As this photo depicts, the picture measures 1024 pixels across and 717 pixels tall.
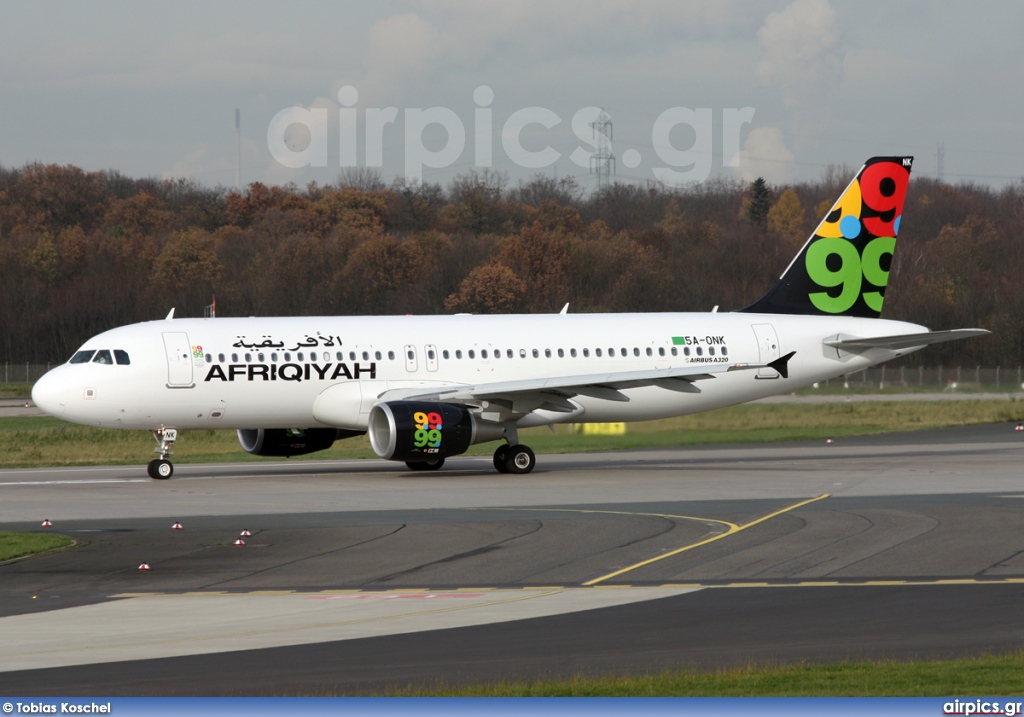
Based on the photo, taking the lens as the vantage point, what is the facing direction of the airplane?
facing the viewer and to the left of the viewer
